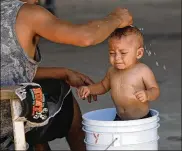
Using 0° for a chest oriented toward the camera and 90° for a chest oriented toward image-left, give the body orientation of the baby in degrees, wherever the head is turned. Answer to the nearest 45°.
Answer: approximately 45°

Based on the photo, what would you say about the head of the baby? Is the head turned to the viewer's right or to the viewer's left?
to the viewer's left
